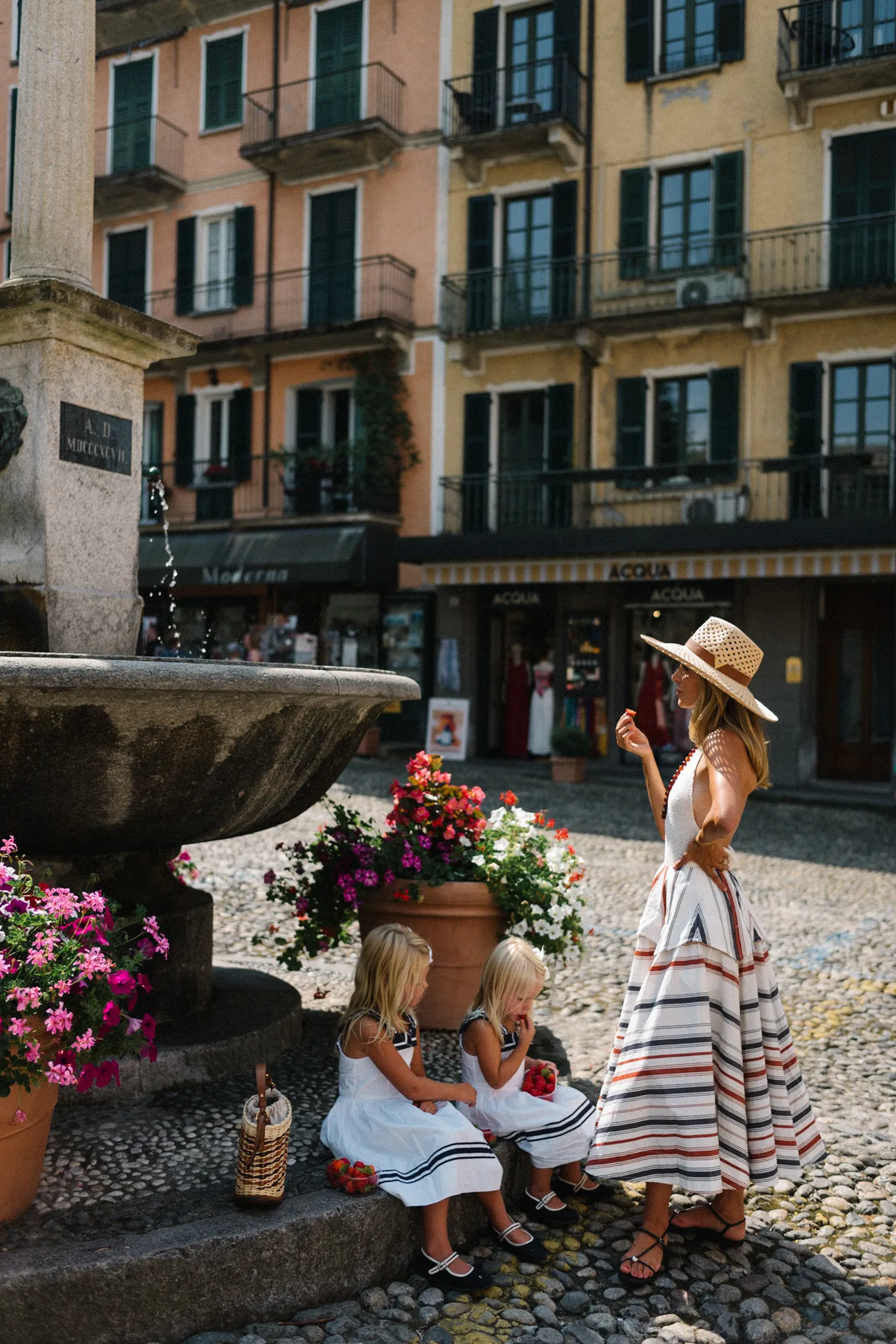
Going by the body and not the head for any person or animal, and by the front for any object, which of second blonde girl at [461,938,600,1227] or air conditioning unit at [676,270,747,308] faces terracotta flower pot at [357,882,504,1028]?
the air conditioning unit

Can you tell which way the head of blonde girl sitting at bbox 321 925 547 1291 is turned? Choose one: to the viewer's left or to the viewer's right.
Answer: to the viewer's right

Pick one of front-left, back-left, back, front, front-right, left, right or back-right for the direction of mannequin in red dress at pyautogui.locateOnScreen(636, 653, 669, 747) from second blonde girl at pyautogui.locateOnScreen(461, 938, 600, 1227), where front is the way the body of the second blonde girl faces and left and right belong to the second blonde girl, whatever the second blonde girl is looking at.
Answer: back-left

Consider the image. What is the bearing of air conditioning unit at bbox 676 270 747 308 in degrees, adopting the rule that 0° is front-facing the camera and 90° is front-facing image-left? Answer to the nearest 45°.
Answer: approximately 0°

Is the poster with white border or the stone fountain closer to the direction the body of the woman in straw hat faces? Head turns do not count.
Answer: the stone fountain

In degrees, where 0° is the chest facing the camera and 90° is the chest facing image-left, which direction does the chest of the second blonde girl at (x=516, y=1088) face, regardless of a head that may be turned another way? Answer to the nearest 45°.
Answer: approximately 315°

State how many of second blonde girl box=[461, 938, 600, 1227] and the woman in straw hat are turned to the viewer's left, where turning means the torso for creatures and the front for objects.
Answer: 1

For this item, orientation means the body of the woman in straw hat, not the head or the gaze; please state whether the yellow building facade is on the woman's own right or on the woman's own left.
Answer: on the woman's own right

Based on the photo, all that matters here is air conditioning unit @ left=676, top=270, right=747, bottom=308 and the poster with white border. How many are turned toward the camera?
2

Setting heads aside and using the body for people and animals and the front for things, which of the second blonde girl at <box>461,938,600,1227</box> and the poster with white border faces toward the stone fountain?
the poster with white border

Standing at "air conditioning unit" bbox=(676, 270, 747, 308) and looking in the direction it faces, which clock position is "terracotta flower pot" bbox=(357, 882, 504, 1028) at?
The terracotta flower pot is roughly at 12 o'clock from the air conditioning unit.

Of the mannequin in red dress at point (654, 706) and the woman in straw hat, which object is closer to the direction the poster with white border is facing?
the woman in straw hat
